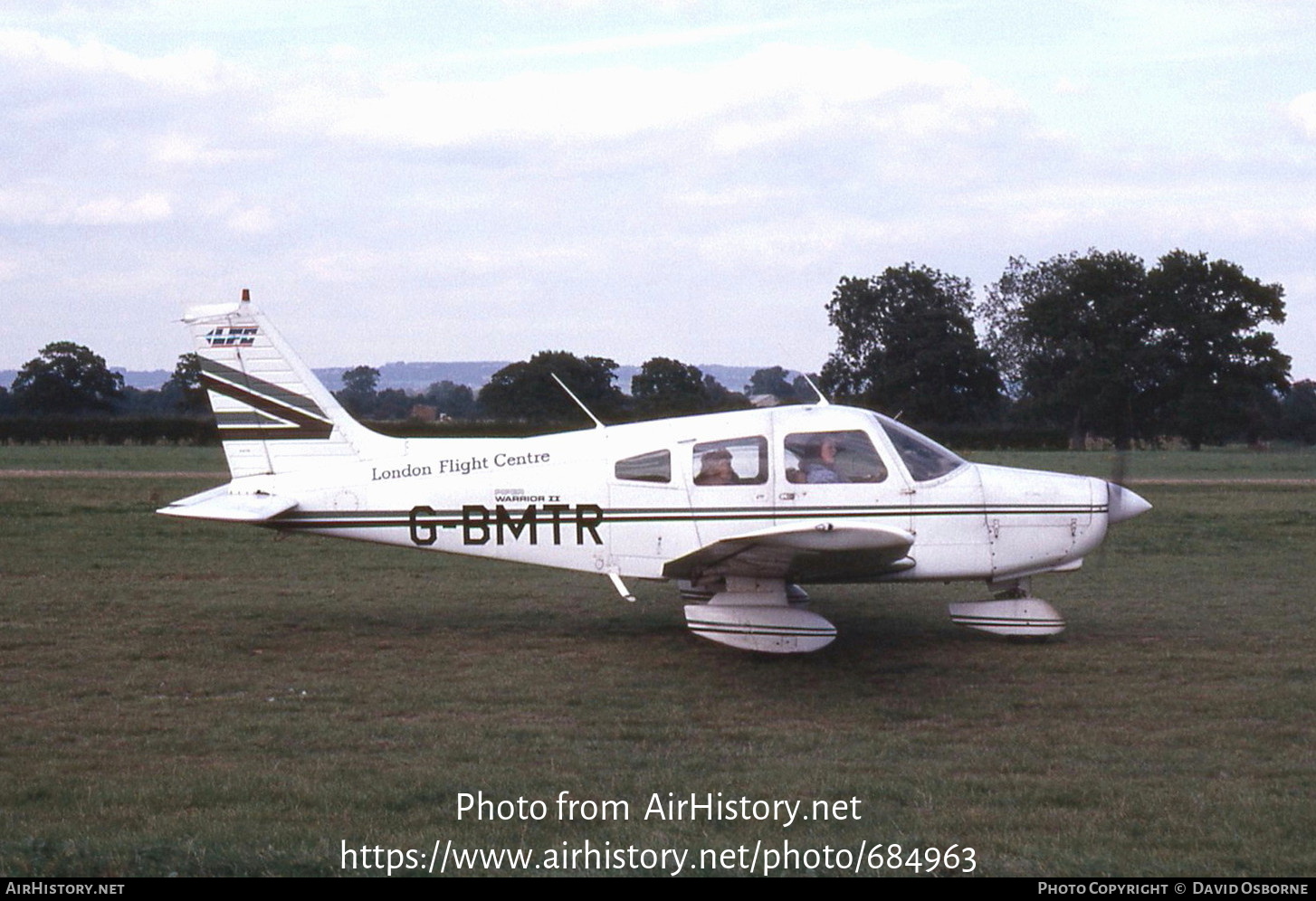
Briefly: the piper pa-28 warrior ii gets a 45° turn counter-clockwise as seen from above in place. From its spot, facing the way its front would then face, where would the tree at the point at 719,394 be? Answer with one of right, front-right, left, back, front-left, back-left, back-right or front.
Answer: front-left

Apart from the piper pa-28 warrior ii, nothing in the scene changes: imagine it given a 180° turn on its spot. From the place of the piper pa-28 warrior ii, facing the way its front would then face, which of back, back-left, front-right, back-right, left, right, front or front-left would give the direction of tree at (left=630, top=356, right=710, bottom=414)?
right

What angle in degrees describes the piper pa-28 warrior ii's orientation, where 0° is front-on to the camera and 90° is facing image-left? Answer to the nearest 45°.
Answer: approximately 270°

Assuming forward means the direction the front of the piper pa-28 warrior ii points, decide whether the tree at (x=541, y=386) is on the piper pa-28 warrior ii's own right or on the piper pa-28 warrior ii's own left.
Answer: on the piper pa-28 warrior ii's own left

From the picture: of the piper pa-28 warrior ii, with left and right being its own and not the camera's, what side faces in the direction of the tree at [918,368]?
left
